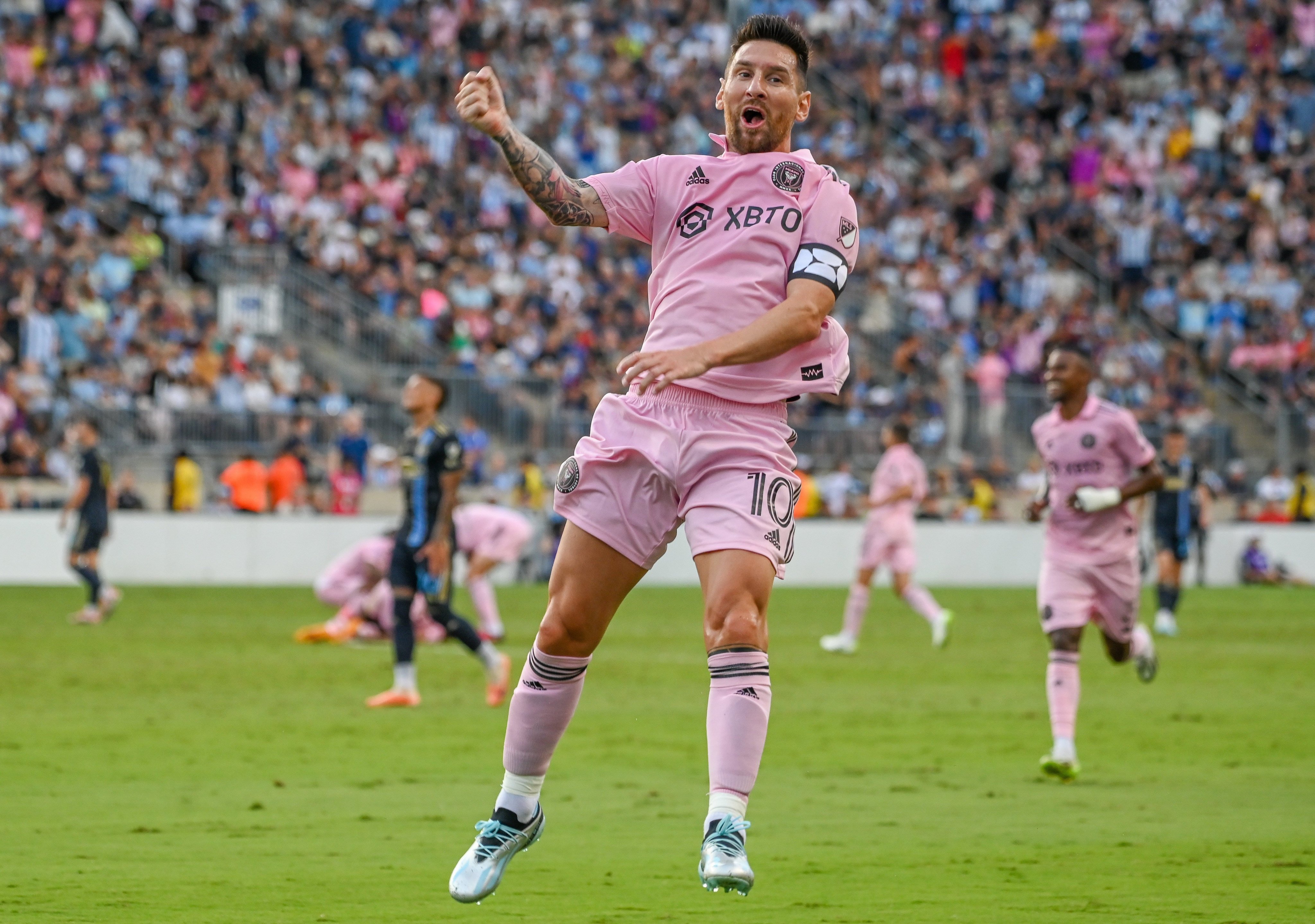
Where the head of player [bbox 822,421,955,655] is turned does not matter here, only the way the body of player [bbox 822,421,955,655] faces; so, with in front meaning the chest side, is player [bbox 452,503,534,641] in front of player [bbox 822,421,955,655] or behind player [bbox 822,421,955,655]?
in front

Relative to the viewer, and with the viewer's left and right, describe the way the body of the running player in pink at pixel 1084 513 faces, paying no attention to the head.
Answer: facing the viewer and to the left of the viewer

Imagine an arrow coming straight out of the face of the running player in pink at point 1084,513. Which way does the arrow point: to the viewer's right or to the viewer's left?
to the viewer's left

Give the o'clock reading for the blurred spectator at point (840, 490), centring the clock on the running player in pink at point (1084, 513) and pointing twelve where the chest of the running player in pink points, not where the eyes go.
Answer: The blurred spectator is roughly at 4 o'clock from the running player in pink.

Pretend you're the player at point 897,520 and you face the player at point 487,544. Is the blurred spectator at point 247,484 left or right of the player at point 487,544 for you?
right

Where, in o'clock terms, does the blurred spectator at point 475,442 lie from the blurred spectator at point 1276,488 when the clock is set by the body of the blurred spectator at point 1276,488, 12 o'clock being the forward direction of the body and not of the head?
the blurred spectator at point 475,442 is roughly at 2 o'clock from the blurred spectator at point 1276,488.
